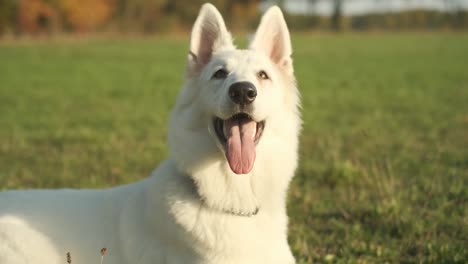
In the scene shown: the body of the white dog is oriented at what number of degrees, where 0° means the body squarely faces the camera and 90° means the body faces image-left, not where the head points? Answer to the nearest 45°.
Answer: approximately 315°
